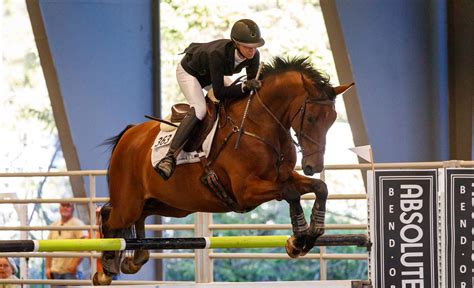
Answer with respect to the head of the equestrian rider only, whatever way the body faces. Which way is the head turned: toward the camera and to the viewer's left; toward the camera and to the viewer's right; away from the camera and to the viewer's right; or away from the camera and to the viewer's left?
toward the camera and to the viewer's right

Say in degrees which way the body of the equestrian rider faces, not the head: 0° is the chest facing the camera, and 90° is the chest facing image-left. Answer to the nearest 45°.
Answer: approximately 315°

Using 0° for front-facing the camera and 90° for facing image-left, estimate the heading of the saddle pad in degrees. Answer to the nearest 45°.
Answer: approximately 270°
